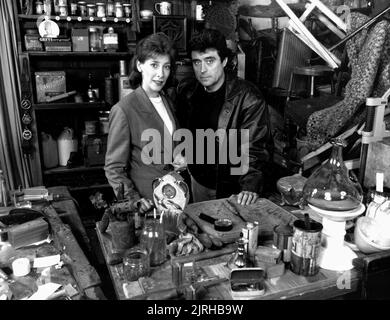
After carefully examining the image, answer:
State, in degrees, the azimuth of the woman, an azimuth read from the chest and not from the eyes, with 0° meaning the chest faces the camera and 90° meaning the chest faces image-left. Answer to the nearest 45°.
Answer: approximately 315°

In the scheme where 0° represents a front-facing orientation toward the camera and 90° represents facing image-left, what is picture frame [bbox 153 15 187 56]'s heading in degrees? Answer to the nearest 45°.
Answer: approximately 0°

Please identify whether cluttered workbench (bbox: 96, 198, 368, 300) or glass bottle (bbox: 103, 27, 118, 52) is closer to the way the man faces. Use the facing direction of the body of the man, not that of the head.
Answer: the cluttered workbench

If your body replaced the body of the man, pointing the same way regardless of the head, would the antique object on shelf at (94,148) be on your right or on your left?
on your right

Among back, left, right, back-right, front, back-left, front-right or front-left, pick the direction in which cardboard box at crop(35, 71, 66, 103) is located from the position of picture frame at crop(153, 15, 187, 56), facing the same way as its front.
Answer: right

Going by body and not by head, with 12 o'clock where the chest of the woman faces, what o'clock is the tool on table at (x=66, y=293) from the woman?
The tool on table is roughly at 2 o'clock from the woman.

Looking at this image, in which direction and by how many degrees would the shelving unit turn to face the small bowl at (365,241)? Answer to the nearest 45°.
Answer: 0° — it already faces it

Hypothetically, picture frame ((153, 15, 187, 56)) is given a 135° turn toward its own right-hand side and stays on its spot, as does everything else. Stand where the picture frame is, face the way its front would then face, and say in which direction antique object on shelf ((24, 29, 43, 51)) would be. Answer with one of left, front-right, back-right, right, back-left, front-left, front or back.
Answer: front-left

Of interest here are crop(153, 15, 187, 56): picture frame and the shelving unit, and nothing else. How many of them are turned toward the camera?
2

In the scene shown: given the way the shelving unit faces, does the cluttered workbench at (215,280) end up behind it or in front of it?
in front
